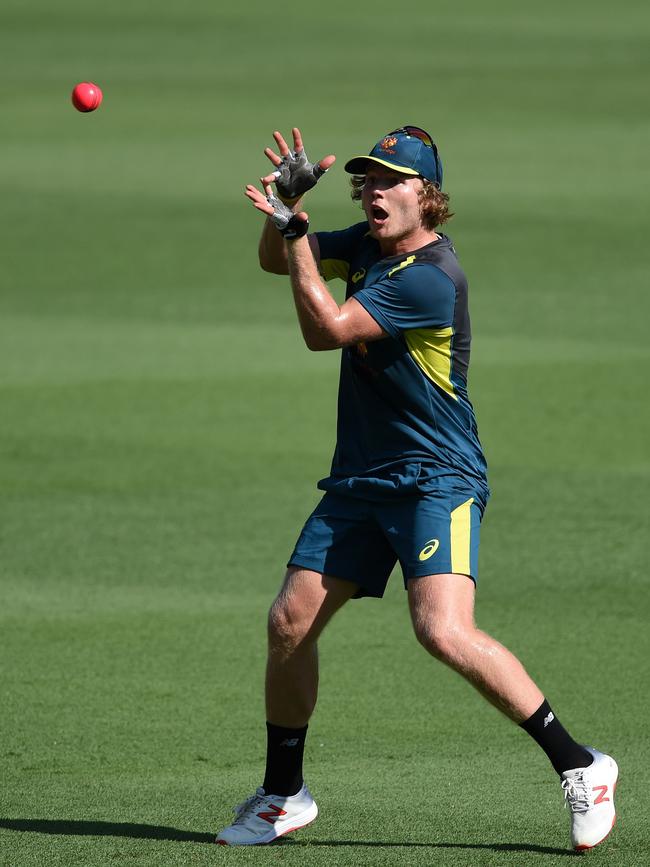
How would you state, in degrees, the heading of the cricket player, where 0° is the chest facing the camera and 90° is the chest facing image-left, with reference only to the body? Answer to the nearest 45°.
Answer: approximately 45°

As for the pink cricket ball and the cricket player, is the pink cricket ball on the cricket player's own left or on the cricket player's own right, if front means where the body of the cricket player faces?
on the cricket player's own right

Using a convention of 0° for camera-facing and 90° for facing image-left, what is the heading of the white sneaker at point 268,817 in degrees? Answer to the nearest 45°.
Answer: approximately 45°
